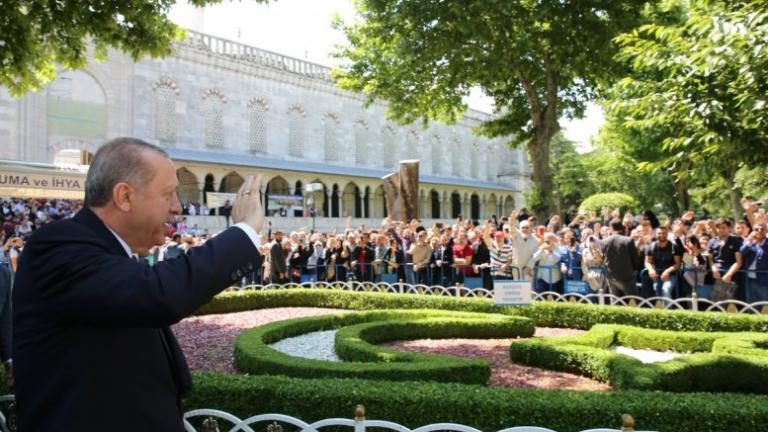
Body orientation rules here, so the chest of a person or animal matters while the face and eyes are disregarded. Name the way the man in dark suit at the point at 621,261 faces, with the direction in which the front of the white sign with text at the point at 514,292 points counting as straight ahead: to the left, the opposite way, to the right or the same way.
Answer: the opposite way

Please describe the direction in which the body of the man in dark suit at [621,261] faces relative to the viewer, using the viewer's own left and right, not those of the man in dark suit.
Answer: facing away from the viewer

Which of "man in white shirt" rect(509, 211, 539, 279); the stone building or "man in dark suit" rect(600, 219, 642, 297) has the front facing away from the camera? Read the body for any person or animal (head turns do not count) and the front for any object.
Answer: the man in dark suit

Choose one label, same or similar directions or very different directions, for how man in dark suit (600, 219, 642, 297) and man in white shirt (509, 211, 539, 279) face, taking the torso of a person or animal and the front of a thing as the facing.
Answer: very different directions

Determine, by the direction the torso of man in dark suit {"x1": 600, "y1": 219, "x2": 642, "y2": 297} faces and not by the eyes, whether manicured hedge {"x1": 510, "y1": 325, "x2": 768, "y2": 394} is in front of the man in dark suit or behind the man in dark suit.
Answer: behind

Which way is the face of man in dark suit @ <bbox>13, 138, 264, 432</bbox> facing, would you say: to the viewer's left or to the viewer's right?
to the viewer's right

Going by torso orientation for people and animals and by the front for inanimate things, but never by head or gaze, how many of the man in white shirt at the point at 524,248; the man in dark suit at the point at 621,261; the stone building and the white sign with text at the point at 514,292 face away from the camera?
1

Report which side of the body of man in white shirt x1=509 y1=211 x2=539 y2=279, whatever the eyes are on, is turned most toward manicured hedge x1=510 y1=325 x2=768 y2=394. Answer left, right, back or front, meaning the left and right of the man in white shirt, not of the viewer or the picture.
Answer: front

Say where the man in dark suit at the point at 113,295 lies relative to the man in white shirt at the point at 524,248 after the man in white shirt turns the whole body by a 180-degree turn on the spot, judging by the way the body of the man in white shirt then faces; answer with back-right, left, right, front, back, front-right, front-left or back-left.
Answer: back

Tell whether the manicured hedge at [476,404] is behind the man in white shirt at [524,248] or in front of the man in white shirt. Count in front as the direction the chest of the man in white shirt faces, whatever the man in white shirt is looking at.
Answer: in front

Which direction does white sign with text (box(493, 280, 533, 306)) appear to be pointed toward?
toward the camera

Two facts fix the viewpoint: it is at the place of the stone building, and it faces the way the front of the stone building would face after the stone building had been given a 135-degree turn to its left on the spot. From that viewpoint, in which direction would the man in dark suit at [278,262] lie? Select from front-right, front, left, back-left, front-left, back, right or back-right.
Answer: back

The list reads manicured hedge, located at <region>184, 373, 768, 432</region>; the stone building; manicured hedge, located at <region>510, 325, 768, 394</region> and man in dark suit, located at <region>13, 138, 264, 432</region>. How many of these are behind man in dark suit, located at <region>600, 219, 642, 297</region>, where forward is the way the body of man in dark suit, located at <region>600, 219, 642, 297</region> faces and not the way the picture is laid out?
3

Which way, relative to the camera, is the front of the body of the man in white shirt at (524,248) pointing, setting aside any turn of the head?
toward the camera

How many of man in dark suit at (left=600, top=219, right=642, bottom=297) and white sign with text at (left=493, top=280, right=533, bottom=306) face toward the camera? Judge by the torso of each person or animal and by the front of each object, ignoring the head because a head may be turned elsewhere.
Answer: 1

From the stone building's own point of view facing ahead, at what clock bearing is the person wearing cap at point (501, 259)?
The person wearing cap is roughly at 1 o'clock from the stone building.
